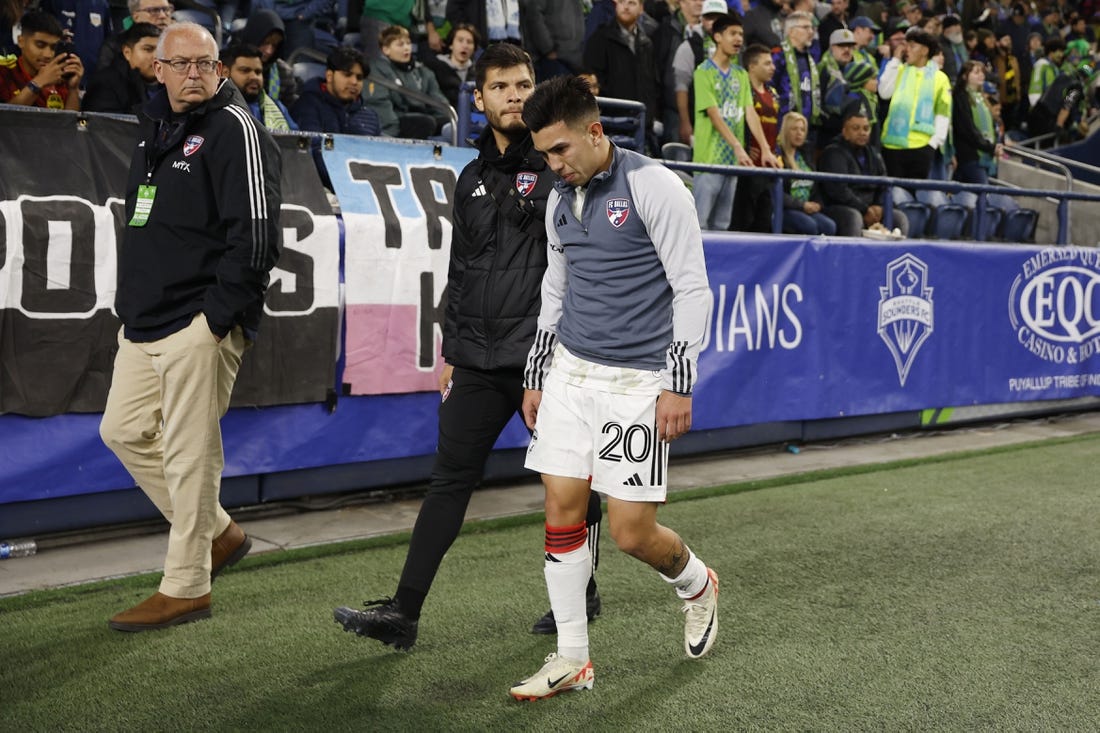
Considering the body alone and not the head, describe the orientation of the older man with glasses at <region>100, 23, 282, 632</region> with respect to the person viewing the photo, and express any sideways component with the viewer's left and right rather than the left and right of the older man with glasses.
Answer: facing the viewer and to the left of the viewer

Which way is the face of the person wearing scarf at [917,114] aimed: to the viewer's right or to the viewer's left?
to the viewer's left

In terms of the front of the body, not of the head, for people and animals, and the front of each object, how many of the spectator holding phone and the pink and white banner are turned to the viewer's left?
0

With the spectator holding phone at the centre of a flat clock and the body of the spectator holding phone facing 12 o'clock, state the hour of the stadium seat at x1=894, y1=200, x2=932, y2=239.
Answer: The stadium seat is roughly at 10 o'clock from the spectator holding phone.

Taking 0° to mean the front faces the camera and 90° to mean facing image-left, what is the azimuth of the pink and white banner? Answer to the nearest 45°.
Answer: approximately 0°

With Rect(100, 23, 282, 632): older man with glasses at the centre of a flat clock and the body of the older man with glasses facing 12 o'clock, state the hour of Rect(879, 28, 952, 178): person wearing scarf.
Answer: The person wearing scarf is roughly at 6 o'clock from the older man with glasses.

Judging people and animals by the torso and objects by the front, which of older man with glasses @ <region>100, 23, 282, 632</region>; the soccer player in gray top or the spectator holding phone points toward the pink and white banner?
the spectator holding phone

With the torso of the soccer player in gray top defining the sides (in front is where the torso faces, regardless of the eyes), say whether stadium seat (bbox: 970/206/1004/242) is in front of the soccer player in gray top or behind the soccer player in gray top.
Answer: behind

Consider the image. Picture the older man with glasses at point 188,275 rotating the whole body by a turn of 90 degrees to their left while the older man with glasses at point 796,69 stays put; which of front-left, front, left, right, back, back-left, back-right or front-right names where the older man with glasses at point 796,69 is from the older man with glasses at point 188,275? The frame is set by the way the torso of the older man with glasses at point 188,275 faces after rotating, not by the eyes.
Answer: left

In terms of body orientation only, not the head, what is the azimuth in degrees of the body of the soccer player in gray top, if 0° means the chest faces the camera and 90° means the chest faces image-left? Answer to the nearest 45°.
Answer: approximately 45°

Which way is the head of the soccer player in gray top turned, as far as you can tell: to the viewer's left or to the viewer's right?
to the viewer's left

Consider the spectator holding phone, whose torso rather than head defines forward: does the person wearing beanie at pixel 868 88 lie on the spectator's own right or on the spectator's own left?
on the spectator's own left

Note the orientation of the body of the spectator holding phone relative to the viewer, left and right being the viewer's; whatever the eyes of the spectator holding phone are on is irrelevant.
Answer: facing the viewer and to the right of the viewer
